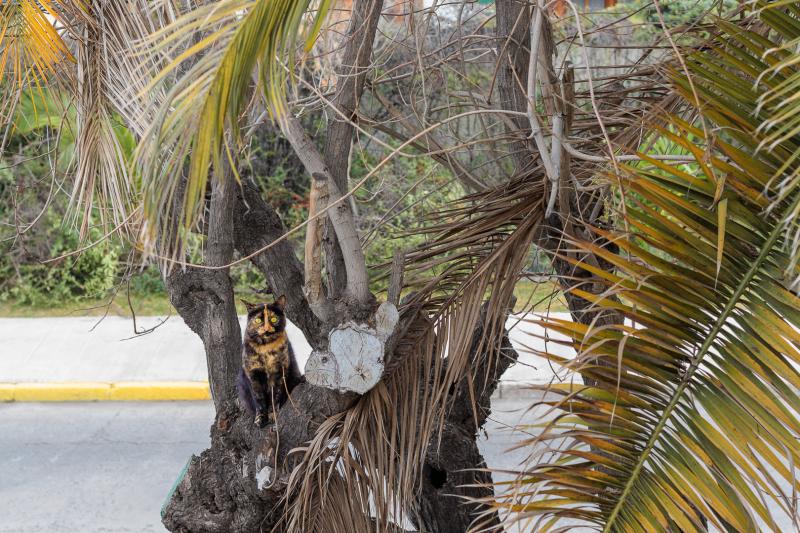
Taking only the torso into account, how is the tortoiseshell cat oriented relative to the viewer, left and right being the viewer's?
facing the viewer
